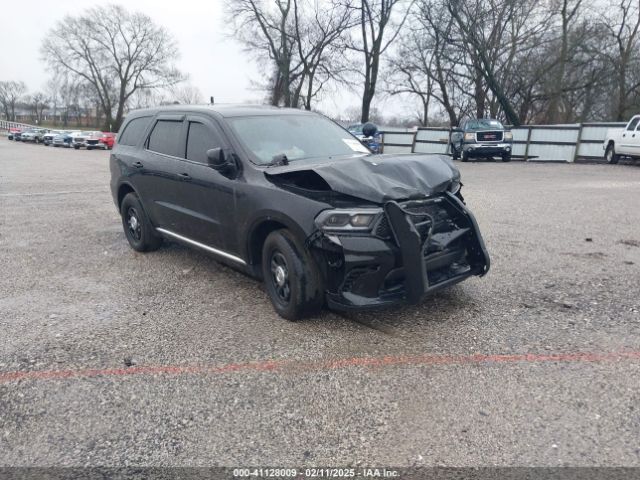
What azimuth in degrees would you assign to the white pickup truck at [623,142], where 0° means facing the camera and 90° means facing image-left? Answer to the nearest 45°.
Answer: approximately 315°

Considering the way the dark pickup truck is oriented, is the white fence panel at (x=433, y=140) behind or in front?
behind

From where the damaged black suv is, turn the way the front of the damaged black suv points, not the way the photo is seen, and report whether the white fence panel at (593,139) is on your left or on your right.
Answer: on your left

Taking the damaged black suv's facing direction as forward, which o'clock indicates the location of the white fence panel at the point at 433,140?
The white fence panel is roughly at 8 o'clock from the damaged black suv.

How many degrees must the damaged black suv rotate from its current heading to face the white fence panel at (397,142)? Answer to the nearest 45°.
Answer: approximately 135° to its left

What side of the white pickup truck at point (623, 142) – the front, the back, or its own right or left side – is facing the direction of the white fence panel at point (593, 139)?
back

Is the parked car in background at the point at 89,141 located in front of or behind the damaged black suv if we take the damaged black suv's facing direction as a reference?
behind
